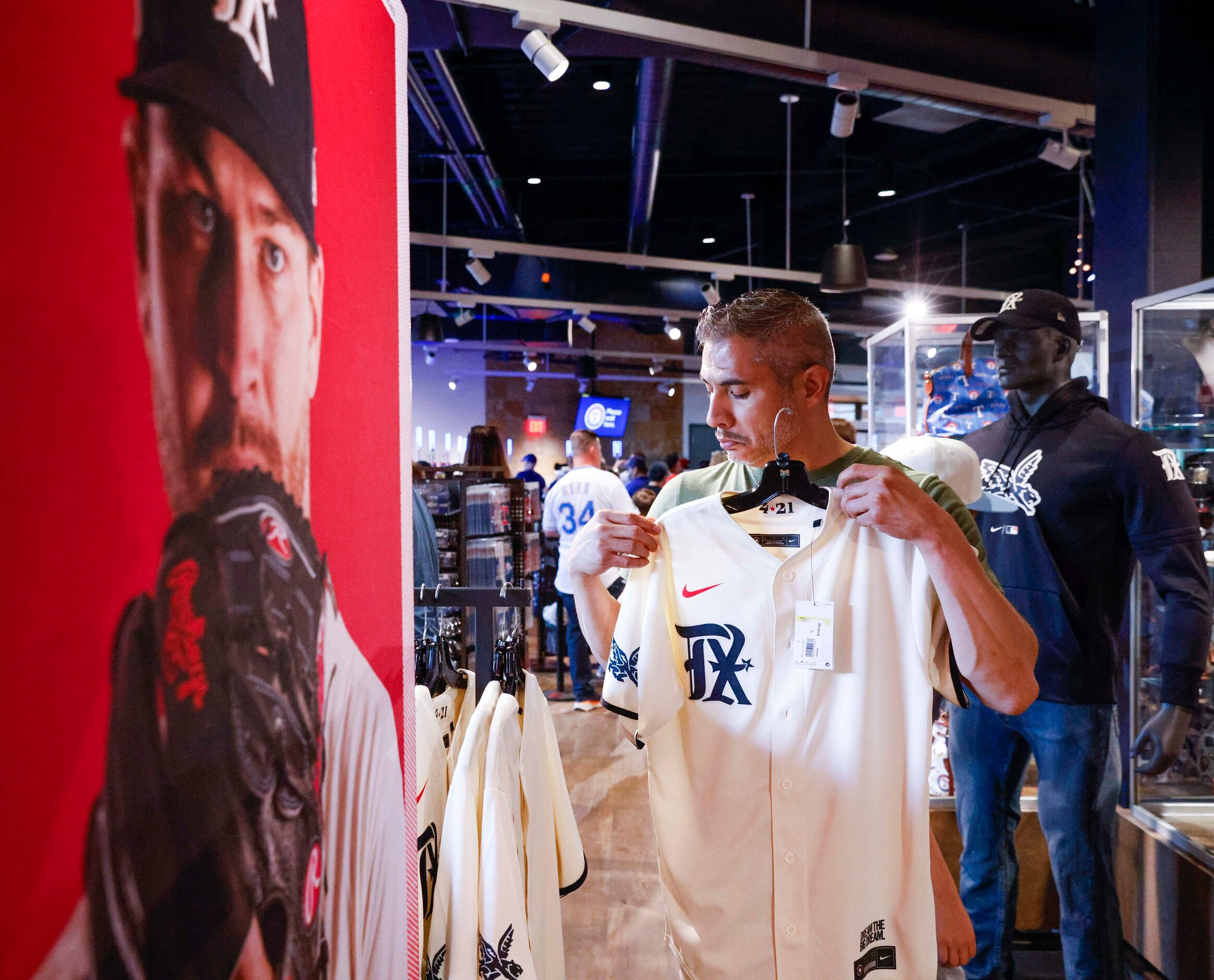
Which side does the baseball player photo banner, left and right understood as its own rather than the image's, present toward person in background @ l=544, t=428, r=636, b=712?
left

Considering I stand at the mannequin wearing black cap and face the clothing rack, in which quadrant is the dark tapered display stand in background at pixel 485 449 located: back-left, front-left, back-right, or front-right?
front-right

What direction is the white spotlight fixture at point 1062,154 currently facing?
to the viewer's left

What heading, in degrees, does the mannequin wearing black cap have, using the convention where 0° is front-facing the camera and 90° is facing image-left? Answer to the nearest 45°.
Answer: approximately 45°

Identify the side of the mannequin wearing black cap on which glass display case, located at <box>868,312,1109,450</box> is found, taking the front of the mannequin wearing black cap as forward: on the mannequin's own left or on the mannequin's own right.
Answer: on the mannequin's own right

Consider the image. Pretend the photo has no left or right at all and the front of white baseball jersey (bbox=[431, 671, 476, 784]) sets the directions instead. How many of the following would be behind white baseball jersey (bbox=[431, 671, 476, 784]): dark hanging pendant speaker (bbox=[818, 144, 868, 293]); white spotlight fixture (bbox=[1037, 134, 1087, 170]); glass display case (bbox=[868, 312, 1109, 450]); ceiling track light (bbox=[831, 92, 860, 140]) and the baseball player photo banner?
4

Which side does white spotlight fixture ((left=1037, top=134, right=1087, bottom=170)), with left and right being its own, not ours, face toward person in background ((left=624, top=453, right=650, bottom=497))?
front

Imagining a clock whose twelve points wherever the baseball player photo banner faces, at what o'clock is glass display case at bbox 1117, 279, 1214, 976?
The glass display case is roughly at 10 o'clock from the baseball player photo banner.

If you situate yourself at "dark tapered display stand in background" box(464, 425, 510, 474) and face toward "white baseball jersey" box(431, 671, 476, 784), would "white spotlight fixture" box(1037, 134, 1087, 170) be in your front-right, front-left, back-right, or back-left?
front-left

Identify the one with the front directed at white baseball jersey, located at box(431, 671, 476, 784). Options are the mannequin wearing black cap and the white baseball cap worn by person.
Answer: the mannequin wearing black cap
